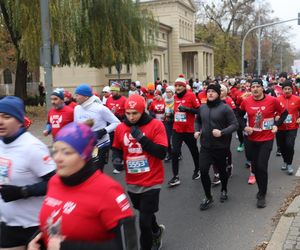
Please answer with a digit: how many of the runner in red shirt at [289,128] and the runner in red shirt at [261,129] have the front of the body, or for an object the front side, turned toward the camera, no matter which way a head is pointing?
2

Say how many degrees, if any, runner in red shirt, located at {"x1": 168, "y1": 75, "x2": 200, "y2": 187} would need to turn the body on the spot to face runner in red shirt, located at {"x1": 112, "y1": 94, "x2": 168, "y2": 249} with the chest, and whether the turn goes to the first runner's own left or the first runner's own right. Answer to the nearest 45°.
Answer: approximately 45° to the first runner's own left

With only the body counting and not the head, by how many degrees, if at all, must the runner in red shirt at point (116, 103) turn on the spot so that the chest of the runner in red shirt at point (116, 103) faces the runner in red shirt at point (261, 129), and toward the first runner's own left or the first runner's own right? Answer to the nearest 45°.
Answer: approximately 90° to the first runner's own left

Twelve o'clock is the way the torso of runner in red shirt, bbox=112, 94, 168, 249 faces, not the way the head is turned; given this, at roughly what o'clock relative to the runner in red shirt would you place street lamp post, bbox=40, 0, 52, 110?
The street lamp post is roughly at 4 o'clock from the runner in red shirt.

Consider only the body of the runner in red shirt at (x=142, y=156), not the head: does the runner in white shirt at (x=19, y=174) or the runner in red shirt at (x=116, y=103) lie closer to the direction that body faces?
the runner in white shirt

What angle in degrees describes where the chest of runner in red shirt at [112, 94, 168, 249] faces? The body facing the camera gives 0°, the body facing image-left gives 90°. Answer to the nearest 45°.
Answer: approximately 45°

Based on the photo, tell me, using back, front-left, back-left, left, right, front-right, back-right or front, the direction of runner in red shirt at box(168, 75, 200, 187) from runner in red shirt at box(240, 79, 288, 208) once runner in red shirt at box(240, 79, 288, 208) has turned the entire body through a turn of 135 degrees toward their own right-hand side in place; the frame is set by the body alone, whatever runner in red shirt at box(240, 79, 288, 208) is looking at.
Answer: front

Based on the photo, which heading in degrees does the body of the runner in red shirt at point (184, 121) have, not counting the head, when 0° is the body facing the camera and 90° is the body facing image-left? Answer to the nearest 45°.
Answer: approximately 45°

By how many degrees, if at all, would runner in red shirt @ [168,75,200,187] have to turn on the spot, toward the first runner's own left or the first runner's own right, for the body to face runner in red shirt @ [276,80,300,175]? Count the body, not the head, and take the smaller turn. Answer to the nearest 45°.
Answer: approximately 135° to the first runner's own left

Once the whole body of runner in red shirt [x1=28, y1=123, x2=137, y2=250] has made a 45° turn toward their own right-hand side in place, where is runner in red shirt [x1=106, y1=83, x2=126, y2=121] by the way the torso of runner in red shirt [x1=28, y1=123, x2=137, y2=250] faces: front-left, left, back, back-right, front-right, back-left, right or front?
right

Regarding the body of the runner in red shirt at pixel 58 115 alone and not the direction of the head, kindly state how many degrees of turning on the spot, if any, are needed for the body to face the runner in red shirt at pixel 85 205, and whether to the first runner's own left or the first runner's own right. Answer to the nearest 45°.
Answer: approximately 45° to the first runner's own left

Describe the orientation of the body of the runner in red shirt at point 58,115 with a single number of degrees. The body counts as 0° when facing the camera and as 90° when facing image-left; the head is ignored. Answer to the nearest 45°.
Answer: approximately 45°

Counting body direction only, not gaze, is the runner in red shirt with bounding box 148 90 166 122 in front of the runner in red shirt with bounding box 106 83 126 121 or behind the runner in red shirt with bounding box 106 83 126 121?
behind
